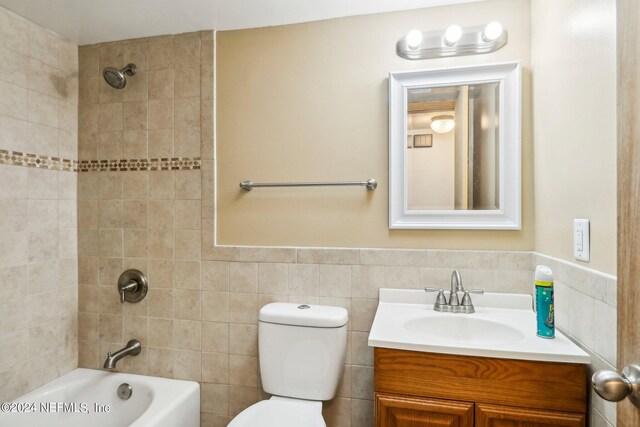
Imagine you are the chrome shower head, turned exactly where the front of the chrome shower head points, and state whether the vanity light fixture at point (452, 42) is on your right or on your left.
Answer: on your left

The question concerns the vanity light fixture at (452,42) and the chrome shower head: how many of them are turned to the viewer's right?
0

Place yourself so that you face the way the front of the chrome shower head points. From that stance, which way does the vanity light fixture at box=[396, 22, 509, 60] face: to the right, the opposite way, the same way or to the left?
the same way

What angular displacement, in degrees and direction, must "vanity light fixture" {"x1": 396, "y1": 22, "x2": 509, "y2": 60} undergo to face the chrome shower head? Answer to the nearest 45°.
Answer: approximately 90° to its right

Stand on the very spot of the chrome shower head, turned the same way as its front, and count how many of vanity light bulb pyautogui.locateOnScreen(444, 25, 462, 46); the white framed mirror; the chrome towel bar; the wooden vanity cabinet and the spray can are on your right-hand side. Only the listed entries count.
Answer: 0

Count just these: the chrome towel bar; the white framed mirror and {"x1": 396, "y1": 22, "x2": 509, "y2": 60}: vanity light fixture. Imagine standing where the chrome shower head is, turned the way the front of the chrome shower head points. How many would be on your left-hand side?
3

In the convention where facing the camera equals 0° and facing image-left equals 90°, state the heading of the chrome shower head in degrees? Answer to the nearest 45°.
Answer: approximately 45°

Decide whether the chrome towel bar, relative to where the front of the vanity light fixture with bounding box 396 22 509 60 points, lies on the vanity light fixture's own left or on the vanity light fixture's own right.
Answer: on the vanity light fixture's own right

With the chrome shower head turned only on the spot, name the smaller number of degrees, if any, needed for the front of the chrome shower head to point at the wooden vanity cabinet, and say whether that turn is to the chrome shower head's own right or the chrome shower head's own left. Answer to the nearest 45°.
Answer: approximately 90° to the chrome shower head's own left

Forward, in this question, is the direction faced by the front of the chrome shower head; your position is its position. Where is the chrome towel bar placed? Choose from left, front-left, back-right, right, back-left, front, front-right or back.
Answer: left

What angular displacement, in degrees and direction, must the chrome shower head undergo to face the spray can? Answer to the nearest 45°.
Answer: approximately 90° to its left

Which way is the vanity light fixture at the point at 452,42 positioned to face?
toward the camera

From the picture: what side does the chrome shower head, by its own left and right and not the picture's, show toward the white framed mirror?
left
